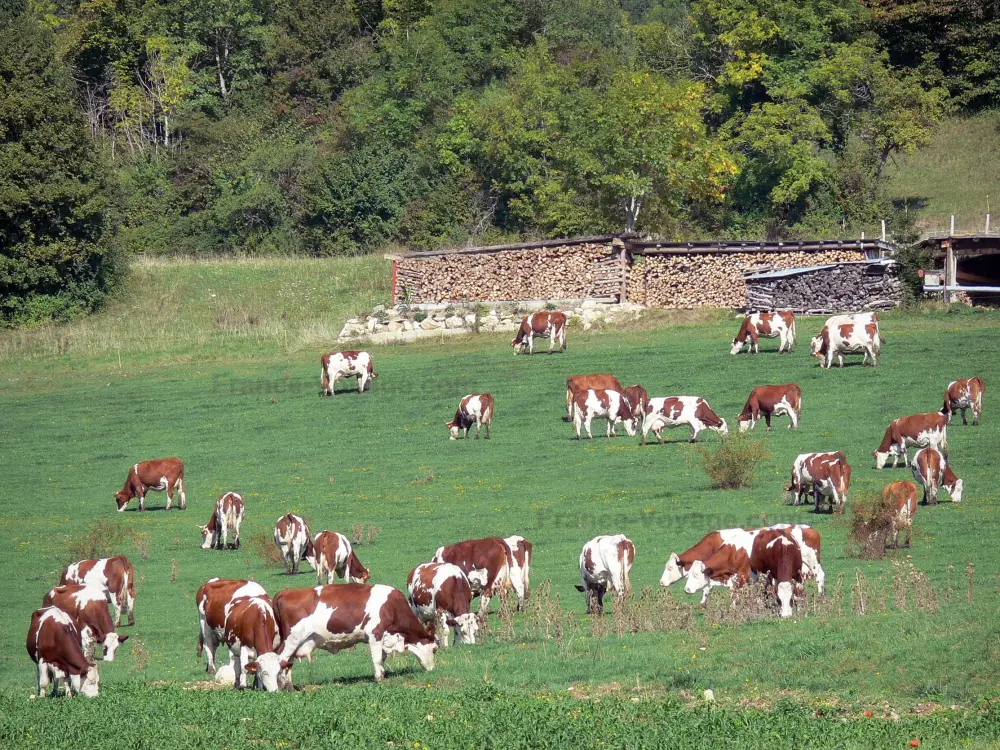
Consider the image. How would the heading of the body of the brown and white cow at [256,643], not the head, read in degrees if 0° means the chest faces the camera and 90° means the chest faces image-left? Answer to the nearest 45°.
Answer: approximately 315°

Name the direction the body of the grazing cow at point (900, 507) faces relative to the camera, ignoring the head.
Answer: away from the camera

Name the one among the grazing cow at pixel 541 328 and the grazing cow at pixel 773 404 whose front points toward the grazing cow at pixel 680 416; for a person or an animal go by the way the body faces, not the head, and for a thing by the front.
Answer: the grazing cow at pixel 773 404

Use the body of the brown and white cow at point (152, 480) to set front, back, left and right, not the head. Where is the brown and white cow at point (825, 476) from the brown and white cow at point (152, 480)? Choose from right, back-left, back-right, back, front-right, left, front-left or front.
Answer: back-left

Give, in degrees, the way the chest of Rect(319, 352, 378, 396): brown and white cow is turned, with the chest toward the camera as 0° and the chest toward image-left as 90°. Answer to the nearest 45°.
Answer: approximately 270°

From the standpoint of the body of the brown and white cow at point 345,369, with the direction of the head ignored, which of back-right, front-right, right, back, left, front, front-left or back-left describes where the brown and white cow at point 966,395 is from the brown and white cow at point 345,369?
front-right

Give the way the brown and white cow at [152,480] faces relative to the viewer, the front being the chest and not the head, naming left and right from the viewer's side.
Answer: facing to the left of the viewer

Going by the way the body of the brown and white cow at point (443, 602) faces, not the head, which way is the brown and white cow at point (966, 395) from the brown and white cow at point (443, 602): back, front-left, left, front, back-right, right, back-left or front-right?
left

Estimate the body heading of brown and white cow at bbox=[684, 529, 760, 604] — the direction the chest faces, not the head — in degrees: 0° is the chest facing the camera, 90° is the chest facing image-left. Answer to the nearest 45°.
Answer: approximately 45°

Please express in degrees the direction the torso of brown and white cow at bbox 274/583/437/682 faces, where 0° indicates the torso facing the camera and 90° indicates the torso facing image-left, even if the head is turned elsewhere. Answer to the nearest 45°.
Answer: approximately 270°

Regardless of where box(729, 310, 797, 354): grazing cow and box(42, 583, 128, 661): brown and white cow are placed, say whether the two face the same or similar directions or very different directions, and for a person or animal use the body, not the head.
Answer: very different directions

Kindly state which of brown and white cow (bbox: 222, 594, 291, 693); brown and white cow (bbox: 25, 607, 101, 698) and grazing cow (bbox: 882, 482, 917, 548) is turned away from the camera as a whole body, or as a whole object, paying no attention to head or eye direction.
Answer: the grazing cow

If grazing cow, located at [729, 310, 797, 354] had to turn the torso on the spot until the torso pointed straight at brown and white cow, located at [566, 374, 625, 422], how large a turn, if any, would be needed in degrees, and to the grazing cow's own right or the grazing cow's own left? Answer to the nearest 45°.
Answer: approximately 45° to the grazing cow's own left

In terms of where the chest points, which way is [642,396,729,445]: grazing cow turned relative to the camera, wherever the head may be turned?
to the viewer's right
